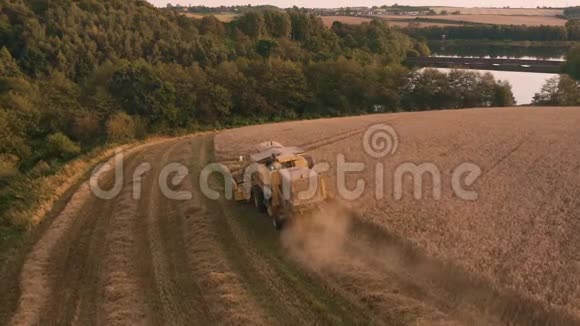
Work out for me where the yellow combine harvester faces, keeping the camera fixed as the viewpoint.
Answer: facing away from the viewer and to the left of the viewer
